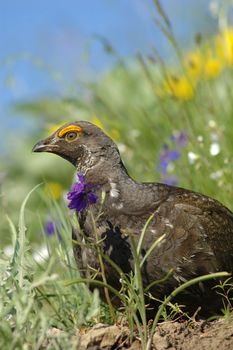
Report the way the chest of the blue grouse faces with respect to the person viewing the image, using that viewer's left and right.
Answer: facing to the left of the viewer

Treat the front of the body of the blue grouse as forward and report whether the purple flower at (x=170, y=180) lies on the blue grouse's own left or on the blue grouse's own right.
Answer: on the blue grouse's own right

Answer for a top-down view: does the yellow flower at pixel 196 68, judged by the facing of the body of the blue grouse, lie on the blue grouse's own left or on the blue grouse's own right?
on the blue grouse's own right

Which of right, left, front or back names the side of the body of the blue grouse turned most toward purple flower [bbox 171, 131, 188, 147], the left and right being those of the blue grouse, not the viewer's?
right

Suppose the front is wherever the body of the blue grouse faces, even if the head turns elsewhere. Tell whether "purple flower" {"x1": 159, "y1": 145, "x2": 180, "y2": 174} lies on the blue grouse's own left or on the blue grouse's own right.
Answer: on the blue grouse's own right
